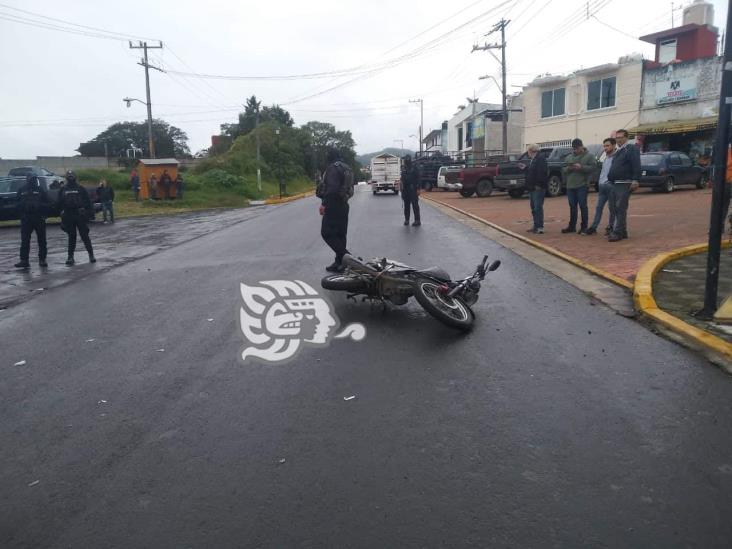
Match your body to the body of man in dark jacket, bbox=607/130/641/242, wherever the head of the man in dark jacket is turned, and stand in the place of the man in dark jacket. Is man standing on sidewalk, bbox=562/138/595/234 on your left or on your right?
on your right

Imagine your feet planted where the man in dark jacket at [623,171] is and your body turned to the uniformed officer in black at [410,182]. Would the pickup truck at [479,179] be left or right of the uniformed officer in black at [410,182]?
right

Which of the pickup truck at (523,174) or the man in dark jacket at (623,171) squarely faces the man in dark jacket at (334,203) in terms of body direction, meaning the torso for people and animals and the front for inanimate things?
the man in dark jacket at (623,171)

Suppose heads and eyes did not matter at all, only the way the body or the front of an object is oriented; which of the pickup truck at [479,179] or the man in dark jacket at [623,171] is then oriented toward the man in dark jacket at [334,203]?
the man in dark jacket at [623,171]

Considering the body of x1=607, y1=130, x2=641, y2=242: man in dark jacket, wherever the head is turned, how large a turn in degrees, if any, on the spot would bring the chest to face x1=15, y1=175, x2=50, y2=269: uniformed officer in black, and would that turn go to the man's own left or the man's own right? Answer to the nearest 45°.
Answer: approximately 45° to the man's own right

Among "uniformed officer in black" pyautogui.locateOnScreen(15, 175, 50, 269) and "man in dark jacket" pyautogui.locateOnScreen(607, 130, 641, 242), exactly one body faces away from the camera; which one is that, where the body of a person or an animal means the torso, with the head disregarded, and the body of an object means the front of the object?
the uniformed officer in black
